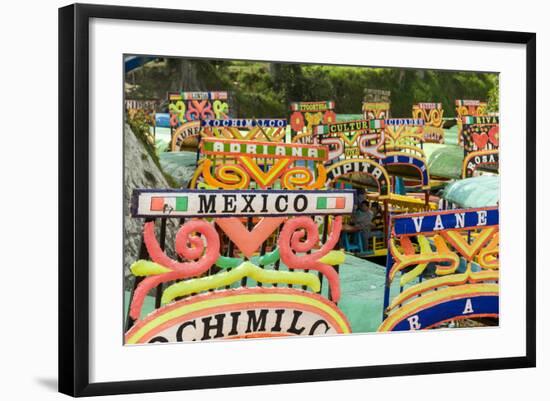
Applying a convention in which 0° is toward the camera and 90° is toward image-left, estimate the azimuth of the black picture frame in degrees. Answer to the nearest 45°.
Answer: approximately 315°
